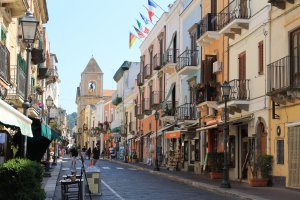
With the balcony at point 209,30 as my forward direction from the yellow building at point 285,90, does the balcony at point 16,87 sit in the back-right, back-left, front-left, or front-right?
front-left

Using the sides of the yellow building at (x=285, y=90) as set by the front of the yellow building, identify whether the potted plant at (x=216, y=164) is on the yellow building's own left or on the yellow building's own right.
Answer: on the yellow building's own right

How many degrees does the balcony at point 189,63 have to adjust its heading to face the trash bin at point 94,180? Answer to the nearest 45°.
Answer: approximately 45° to its left

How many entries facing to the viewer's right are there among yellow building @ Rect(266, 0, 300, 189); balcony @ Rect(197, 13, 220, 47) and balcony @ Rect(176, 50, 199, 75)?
0

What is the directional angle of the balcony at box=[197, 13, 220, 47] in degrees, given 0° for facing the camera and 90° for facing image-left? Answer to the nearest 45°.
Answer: approximately 45°

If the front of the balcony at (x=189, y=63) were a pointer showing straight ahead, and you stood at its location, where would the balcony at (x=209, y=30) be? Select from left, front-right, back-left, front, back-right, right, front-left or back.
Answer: front-left

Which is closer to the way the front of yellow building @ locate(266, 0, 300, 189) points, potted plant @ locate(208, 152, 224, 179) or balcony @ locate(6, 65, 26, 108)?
the balcony

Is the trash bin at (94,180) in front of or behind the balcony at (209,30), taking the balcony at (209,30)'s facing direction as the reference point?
in front

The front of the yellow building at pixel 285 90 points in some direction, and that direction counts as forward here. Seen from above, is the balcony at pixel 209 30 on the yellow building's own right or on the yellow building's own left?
on the yellow building's own right

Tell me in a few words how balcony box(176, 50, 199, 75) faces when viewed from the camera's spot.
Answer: facing the viewer and to the left of the viewer

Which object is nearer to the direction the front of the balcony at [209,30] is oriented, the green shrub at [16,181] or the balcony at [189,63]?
the green shrub

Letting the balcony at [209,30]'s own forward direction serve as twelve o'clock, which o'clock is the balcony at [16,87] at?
the balcony at [16,87] is roughly at 12 o'clock from the balcony at [209,30].
